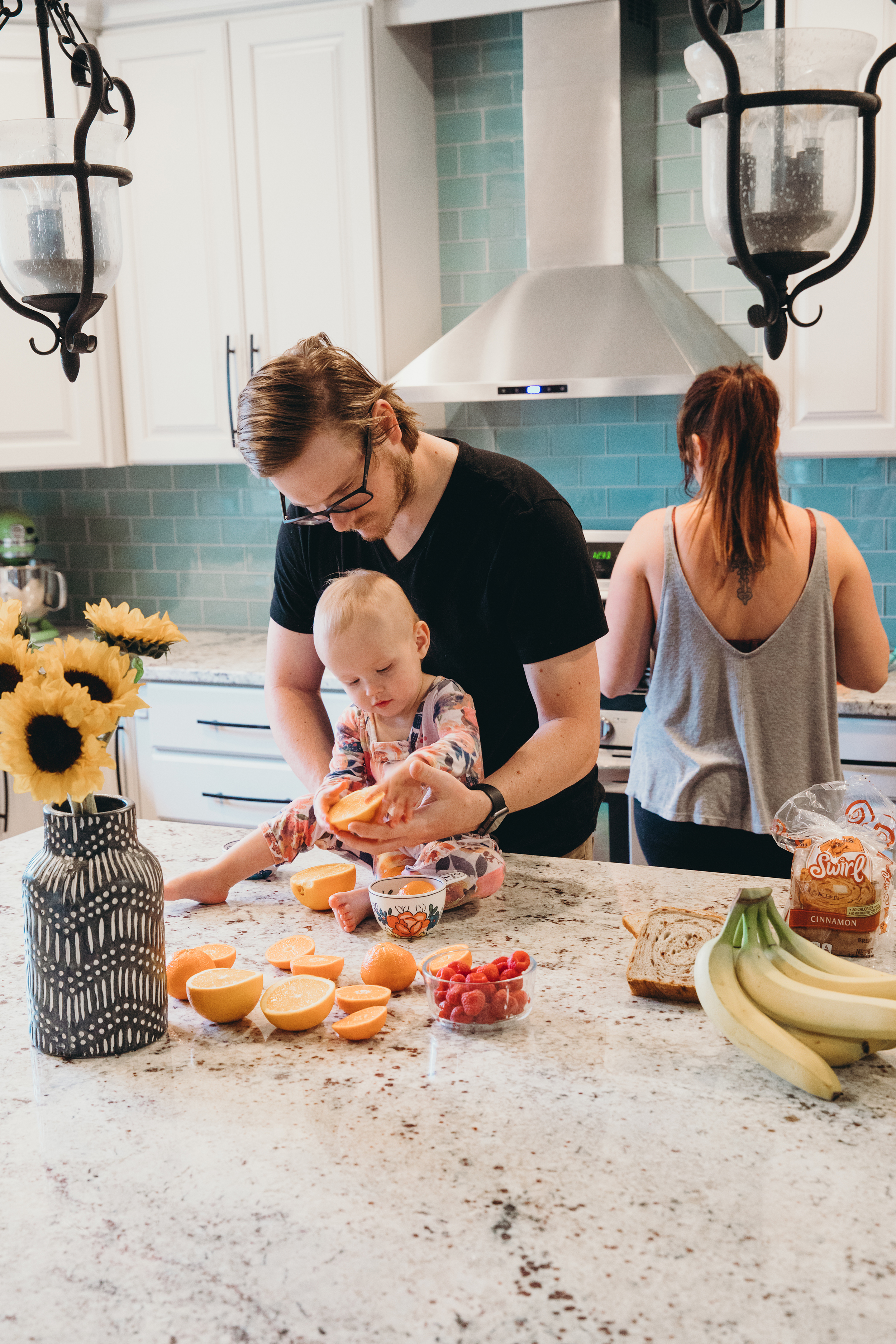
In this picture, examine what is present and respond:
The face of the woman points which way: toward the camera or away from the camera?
away from the camera

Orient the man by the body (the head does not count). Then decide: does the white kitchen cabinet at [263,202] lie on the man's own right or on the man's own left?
on the man's own right

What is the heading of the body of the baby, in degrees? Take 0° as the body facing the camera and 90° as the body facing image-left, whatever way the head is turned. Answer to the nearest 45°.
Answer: approximately 45°

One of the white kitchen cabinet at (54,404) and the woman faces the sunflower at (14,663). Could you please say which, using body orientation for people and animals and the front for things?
the white kitchen cabinet

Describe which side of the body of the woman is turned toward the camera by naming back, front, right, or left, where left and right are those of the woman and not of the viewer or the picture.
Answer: back

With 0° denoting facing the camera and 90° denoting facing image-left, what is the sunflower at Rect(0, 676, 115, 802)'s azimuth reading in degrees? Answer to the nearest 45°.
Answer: approximately 0°

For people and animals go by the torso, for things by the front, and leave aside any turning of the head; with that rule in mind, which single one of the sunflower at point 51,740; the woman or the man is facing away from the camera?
the woman
